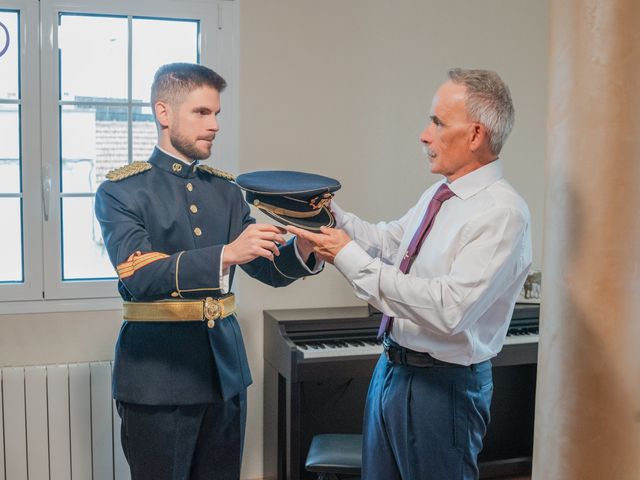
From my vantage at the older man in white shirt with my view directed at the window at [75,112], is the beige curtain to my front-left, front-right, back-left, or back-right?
back-left

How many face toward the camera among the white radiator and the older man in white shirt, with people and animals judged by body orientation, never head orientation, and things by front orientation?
1

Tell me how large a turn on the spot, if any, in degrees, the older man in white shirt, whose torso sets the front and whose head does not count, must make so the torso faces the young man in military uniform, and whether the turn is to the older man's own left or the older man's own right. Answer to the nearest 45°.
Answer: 0° — they already face them

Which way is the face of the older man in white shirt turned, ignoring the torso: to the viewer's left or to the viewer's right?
to the viewer's left

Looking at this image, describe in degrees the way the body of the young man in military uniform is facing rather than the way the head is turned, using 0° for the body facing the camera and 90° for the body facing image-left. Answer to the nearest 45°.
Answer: approximately 315°

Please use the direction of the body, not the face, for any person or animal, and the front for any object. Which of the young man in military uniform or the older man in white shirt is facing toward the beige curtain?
the young man in military uniform

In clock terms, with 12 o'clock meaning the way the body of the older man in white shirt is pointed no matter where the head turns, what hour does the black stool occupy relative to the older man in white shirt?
The black stool is roughly at 2 o'clock from the older man in white shirt.

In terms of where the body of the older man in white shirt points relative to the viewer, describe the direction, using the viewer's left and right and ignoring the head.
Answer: facing to the left of the viewer
